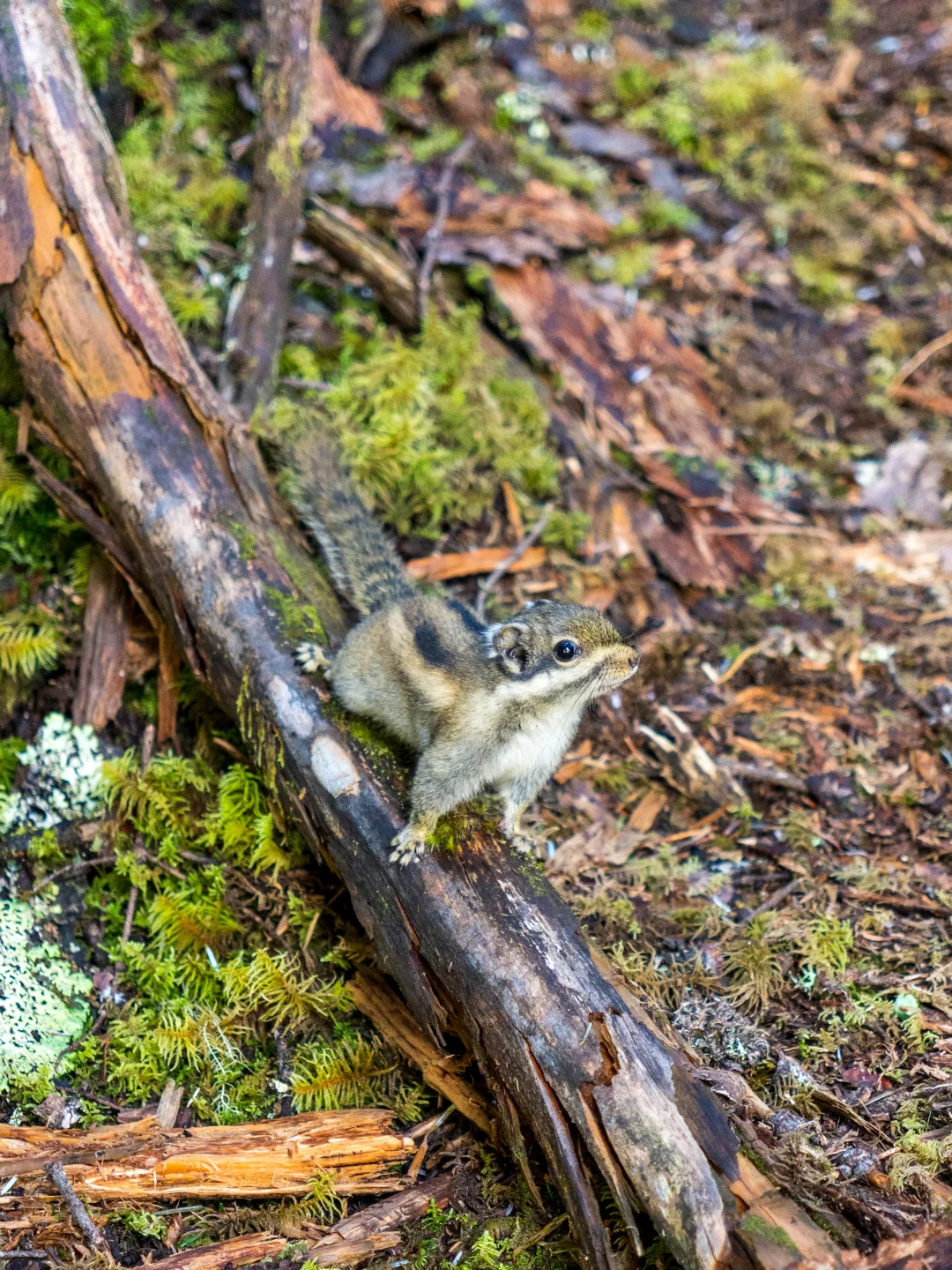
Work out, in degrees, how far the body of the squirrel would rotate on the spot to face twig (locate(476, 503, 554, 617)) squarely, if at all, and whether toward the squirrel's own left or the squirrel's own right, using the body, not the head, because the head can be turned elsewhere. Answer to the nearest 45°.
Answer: approximately 135° to the squirrel's own left

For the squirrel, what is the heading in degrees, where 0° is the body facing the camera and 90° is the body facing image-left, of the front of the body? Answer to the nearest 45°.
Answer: approximately 315°

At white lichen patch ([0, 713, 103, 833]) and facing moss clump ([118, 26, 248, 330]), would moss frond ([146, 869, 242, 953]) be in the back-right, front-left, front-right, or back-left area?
back-right

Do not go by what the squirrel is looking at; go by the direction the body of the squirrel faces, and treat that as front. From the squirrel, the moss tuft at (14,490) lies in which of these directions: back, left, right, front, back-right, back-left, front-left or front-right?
back

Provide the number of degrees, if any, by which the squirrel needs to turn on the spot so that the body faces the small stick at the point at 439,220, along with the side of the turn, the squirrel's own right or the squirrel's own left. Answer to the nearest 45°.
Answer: approximately 135° to the squirrel's own left

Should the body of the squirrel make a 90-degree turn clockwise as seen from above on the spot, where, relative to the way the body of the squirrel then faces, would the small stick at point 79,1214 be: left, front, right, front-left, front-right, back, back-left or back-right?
front

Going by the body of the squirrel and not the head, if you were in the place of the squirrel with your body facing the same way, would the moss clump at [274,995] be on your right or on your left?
on your right

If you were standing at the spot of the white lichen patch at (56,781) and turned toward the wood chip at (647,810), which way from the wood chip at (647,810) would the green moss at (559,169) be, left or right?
left

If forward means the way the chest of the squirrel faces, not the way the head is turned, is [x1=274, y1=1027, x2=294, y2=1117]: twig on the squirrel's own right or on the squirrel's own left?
on the squirrel's own right

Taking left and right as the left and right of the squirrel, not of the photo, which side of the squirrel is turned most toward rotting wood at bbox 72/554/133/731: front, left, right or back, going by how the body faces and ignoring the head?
back
